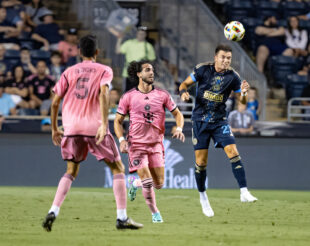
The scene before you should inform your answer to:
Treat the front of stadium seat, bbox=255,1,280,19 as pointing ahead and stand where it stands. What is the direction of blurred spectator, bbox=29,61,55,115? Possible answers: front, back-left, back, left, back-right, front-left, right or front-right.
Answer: front-right

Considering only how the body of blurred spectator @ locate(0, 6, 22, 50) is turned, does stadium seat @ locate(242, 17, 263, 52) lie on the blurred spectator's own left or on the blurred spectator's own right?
on the blurred spectator's own left

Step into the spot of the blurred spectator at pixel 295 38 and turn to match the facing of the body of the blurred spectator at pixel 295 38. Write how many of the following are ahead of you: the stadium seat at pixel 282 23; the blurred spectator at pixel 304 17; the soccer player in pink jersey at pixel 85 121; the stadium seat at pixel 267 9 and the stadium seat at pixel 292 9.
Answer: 1

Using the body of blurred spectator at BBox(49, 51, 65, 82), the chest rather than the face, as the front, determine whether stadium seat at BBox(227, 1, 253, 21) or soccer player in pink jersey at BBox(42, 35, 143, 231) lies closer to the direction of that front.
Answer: the soccer player in pink jersey

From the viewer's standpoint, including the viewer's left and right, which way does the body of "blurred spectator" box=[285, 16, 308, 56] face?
facing the viewer

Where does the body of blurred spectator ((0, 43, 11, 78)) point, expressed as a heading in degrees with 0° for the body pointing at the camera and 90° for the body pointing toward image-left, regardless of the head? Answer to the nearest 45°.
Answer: approximately 0°

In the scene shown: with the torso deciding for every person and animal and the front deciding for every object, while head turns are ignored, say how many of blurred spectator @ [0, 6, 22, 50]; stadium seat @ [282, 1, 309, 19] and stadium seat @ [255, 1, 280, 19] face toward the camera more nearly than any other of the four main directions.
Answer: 3

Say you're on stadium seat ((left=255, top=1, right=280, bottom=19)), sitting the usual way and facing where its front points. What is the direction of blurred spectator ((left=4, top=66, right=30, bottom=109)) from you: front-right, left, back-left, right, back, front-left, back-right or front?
front-right

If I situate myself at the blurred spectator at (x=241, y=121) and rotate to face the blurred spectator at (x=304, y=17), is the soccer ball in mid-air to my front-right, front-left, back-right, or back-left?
back-right

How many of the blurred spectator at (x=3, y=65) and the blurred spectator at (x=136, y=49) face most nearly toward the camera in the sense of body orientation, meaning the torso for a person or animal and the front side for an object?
2

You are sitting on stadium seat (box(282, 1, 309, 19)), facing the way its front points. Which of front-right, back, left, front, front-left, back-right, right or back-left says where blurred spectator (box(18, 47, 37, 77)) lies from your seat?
front-right

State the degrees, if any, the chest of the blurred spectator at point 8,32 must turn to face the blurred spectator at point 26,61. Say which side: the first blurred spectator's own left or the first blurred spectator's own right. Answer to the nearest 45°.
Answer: approximately 45° to the first blurred spectator's own left

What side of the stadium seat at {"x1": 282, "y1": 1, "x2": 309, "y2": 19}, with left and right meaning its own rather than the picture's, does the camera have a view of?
front

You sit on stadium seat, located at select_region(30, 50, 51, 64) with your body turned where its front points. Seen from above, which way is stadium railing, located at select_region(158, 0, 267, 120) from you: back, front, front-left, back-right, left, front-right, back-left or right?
left
